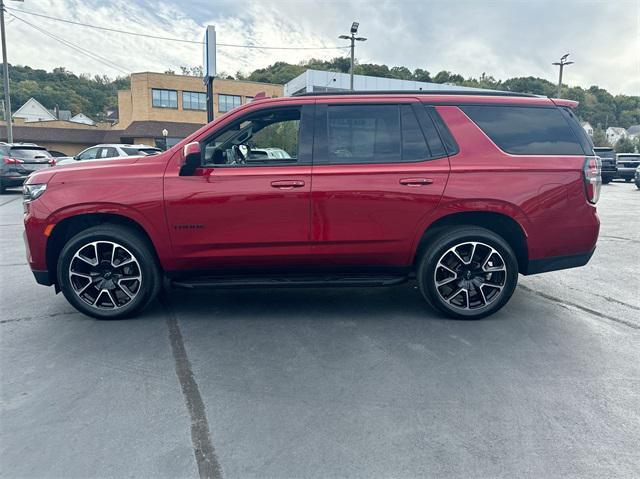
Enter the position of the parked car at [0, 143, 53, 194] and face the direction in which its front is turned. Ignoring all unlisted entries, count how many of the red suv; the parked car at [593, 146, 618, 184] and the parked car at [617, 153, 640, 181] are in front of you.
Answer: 0

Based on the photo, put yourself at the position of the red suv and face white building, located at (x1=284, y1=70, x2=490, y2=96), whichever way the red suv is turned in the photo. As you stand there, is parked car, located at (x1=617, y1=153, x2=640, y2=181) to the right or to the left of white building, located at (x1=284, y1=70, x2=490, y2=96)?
right

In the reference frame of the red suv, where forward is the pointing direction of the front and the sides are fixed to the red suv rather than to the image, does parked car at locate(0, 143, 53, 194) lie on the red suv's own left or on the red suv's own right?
on the red suv's own right

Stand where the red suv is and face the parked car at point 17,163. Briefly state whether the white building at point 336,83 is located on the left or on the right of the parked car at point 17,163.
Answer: right

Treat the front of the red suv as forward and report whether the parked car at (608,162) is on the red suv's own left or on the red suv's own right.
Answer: on the red suv's own right

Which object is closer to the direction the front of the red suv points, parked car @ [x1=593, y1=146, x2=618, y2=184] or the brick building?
the brick building

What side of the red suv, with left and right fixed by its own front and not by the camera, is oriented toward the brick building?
right

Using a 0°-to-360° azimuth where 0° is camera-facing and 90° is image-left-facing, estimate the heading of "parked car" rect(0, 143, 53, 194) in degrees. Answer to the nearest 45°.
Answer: approximately 135°

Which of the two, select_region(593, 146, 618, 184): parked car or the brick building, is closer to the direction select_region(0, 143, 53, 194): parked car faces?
the brick building

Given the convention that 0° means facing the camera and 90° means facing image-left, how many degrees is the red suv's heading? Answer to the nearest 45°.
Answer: approximately 90°

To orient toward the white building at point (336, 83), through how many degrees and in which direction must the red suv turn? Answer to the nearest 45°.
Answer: approximately 90° to its right

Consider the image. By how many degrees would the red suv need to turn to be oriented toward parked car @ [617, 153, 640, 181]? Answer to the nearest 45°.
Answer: approximately 135° to its right

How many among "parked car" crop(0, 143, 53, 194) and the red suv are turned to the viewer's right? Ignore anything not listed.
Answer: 0
